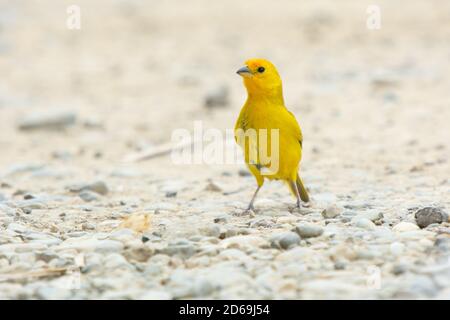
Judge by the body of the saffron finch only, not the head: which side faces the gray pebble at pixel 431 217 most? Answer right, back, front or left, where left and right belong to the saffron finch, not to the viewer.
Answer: left

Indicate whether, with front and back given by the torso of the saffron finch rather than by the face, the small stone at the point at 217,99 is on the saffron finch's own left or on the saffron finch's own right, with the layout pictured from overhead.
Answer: on the saffron finch's own right

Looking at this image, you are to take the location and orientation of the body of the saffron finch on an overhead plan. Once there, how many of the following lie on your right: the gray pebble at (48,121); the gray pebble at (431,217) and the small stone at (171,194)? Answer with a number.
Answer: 2

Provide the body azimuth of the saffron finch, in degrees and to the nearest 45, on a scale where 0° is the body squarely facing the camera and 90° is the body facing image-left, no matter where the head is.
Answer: approximately 45°

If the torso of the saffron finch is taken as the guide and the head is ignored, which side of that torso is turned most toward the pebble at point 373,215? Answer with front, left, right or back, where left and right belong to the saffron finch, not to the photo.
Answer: left

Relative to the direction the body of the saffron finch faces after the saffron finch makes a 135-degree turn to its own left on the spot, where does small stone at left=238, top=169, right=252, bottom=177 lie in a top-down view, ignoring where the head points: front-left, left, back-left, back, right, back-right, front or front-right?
left

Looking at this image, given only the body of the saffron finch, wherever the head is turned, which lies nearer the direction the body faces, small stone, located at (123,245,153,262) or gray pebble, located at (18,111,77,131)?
the small stone

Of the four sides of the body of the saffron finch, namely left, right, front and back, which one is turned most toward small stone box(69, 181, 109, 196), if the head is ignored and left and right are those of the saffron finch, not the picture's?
right

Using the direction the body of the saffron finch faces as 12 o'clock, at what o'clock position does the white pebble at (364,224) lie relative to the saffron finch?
The white pebble is roughly at 9 o'clock from the saffron finch.

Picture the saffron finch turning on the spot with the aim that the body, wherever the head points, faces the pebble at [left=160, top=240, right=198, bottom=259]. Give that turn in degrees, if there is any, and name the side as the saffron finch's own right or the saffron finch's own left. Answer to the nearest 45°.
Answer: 0° — it already faces it
